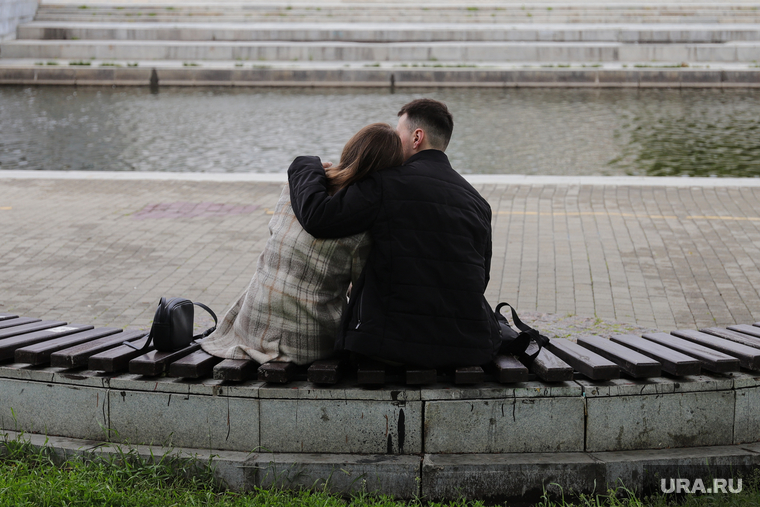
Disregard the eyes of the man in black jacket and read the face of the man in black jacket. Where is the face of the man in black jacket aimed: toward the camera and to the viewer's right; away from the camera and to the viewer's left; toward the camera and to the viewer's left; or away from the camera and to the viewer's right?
away from the camera and to the viewer's left

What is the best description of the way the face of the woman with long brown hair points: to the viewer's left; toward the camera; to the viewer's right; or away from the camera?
away from the camera

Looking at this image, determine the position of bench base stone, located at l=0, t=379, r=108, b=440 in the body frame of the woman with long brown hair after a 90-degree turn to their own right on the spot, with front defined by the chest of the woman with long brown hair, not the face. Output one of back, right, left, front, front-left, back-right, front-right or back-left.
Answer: back

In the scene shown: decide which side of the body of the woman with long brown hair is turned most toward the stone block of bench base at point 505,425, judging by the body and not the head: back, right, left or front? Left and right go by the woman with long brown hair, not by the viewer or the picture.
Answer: right

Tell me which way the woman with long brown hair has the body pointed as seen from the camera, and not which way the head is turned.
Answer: away from the camera
